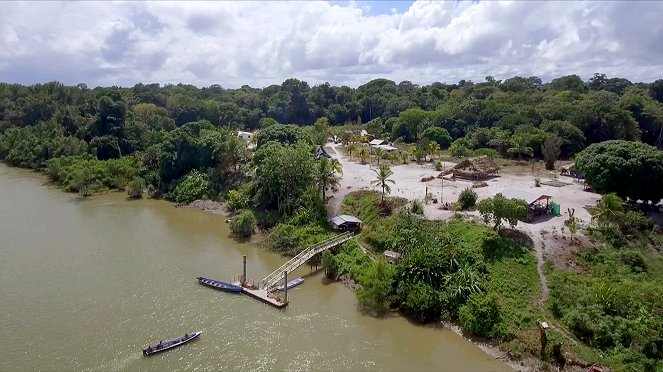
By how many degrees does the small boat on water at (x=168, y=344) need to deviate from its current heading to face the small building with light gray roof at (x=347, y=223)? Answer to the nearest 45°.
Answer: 0° — it already faces it

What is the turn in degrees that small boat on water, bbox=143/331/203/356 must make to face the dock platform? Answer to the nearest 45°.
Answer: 0° — it already faces it

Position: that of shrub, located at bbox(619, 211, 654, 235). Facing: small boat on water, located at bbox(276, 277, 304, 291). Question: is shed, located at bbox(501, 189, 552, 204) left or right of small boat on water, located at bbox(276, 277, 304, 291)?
right

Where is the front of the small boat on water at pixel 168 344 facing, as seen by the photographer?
facing away from the viewer and to the right of the viewer

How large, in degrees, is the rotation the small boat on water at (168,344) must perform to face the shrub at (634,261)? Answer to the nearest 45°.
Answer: approximately 45° to its right

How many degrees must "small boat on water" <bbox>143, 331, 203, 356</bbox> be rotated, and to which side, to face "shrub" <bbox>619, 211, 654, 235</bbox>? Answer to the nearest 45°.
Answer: approximately 45° to its right

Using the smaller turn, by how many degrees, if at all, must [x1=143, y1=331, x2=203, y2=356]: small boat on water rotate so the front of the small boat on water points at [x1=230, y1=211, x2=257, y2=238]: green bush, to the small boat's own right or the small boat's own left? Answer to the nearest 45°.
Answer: approximately 45° to the small boat's own left

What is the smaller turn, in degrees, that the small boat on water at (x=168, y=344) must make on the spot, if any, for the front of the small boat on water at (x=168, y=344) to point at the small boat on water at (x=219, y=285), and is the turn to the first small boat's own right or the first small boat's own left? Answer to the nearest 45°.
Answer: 0° — it already faces it

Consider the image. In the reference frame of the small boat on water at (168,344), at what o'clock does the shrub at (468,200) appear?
The shrub is roughly at 1 o'clock from the small boat on water.

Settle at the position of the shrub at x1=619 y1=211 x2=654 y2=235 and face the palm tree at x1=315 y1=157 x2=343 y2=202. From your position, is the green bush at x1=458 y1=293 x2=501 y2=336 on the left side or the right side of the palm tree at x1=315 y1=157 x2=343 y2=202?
left

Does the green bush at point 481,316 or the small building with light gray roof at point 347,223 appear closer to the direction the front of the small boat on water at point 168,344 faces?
the small building with light gray roof

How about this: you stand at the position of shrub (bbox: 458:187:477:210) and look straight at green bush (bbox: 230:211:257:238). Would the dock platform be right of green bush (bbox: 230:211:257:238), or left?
left
